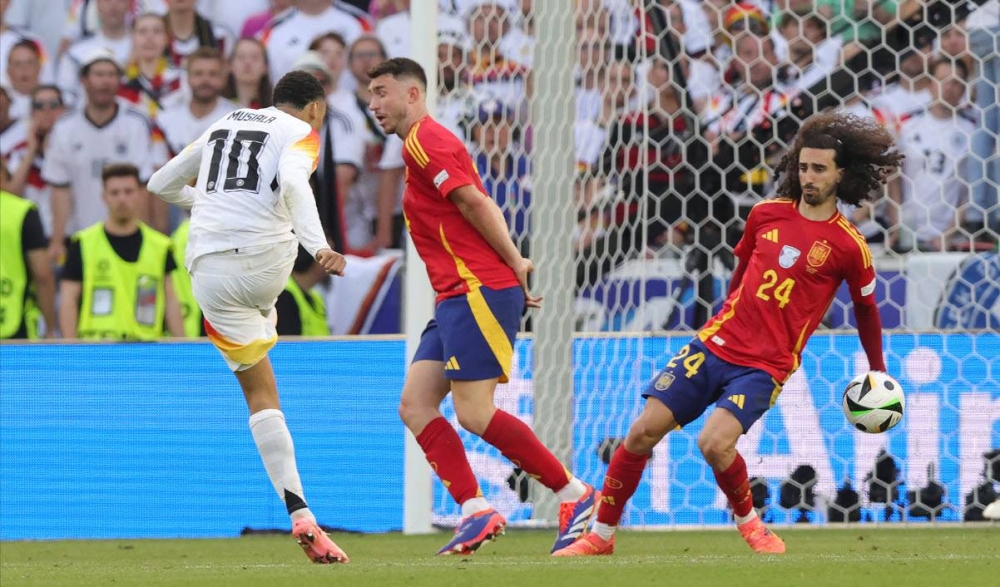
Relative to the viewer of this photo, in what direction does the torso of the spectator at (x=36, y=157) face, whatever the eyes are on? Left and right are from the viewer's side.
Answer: facing the viewer

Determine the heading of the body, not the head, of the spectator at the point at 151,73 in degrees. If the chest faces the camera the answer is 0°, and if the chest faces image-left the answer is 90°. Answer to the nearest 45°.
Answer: approximately 0°

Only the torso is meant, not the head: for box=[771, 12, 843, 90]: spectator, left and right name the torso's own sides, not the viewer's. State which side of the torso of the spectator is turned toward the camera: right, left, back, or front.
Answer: front

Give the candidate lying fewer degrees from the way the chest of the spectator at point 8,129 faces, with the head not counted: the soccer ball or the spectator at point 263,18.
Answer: the soccer ball

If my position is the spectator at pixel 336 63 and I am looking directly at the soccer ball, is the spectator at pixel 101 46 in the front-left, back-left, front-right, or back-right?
back-right

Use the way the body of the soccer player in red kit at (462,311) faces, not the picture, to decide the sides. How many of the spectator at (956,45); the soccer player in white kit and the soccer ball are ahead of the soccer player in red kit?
1

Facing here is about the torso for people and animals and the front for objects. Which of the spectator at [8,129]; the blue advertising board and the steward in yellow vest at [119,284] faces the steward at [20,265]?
the spectator at [8,129]

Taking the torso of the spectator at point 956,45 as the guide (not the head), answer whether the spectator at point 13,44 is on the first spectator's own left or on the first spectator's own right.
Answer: on the first spectator's own right

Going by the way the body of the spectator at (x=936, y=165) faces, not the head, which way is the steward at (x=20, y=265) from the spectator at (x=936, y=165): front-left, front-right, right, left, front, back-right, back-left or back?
right

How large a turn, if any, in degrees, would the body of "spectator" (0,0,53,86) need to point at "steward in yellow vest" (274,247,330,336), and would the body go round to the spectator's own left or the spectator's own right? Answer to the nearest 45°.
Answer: approximately 45° to the spectator's own left

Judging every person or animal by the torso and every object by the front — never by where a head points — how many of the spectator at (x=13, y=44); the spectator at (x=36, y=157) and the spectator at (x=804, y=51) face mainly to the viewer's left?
0

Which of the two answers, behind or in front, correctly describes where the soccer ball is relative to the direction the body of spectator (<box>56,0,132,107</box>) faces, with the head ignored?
in front

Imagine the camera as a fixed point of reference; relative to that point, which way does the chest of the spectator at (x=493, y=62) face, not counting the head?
toward the camera

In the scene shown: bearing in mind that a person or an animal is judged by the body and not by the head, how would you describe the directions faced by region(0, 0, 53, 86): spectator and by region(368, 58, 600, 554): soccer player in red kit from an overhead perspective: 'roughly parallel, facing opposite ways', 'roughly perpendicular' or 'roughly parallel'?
roughly perpendicular
